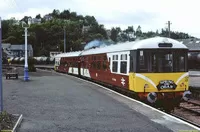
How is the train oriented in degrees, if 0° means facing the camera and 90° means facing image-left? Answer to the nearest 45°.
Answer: approximately 315°

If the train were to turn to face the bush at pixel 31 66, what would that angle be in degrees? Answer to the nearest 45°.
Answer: approximately 180°
